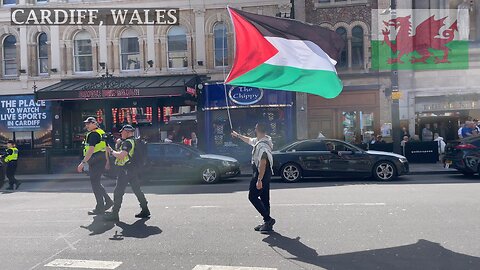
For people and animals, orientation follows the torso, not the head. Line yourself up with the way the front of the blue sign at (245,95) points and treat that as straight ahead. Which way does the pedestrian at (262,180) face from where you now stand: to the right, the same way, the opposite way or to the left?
to the right

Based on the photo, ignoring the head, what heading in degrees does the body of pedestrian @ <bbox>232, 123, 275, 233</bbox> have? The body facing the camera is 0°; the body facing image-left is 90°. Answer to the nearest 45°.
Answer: approximately 90°

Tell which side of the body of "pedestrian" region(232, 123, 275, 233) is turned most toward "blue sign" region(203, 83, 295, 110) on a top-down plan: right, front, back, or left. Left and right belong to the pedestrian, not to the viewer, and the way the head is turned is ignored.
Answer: right

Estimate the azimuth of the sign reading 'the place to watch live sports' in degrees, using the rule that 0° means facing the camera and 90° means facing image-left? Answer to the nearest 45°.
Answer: approximately 0°

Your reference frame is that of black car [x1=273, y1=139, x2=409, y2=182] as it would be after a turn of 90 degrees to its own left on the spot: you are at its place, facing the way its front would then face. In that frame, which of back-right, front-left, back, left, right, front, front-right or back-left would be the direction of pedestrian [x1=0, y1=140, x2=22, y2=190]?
left

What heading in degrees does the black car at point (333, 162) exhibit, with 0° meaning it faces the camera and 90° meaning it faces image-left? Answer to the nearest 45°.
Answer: approximately 270°

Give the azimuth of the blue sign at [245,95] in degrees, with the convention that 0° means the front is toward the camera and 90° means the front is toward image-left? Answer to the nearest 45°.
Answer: approximately 0°

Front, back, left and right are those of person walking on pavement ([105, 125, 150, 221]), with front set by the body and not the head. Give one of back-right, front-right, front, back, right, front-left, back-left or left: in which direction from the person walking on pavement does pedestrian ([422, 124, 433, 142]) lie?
back-right

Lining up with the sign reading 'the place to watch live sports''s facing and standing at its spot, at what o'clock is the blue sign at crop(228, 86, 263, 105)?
The blue sign is roughly at 10 o'clock from the sign reading 'the place to watch live sports'.

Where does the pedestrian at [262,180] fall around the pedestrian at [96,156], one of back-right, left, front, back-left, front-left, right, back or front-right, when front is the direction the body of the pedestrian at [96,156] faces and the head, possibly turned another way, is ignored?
back-left

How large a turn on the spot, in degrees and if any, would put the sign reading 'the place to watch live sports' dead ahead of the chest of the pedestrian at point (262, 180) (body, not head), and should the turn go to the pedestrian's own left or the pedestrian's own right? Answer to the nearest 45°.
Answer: approximately 45° to the pedestrian's own right
